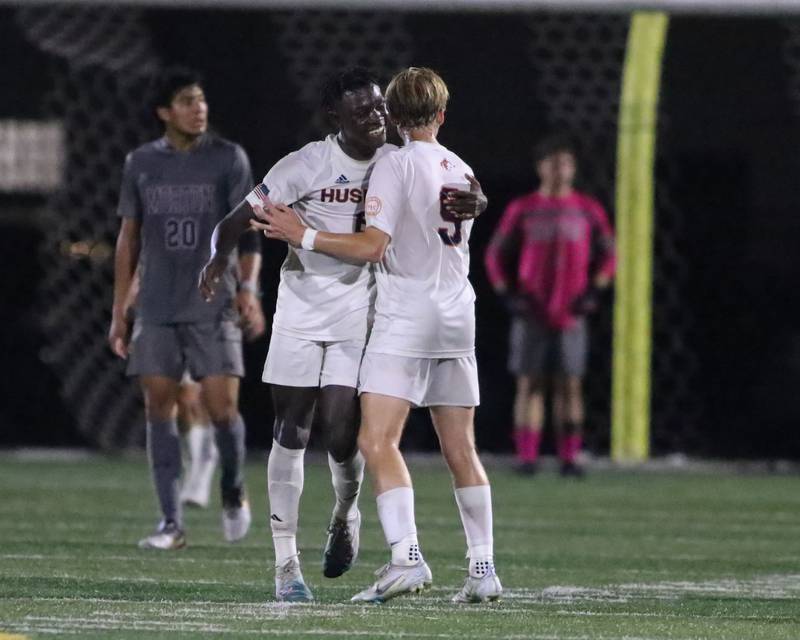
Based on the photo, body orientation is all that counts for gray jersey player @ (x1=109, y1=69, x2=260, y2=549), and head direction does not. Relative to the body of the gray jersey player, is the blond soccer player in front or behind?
in front

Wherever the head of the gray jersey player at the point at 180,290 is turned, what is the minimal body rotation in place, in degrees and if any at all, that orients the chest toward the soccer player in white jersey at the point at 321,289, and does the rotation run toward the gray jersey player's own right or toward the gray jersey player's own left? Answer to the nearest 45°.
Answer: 0° — they already face them

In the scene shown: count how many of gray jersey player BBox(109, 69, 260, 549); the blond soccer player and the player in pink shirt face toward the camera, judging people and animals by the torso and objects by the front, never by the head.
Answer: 2

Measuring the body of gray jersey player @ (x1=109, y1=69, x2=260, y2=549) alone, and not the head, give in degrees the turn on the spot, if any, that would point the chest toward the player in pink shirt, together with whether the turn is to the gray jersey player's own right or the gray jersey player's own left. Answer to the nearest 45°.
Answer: approximately 135° to the gray jersey player's own left

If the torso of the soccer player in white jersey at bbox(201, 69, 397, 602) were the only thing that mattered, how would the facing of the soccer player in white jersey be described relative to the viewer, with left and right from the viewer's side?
facing the viewer and to the right of the viewer

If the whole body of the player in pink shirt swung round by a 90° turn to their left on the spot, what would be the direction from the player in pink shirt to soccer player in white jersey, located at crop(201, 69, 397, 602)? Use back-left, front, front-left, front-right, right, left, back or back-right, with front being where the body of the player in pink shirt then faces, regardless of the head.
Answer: right

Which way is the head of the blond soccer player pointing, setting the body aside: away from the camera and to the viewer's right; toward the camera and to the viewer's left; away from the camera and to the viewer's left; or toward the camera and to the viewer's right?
away from the camera and to the viewer's left

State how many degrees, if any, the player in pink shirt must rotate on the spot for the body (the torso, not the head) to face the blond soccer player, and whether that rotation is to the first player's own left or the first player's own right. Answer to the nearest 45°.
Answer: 0° — they already face them

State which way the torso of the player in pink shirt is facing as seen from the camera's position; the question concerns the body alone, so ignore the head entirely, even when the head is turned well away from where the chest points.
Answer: toward the camera

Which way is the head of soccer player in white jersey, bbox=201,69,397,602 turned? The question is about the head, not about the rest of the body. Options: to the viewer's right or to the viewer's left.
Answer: to the viewer's right

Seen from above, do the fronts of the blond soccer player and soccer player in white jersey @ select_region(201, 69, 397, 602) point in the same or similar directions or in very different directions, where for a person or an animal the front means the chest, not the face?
very different directions

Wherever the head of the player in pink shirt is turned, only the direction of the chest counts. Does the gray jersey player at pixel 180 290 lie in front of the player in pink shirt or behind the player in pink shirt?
in front
